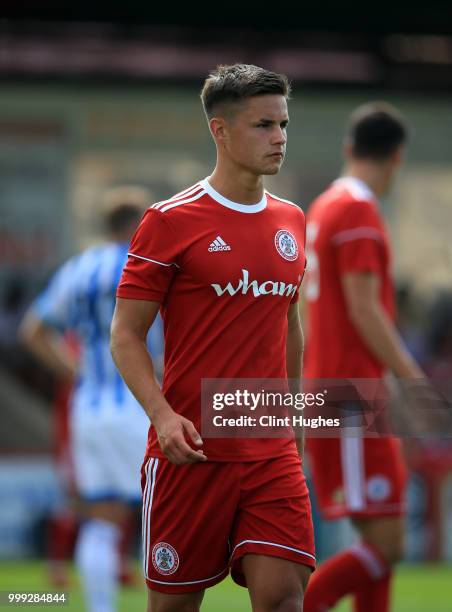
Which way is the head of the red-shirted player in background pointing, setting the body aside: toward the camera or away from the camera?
away from the camera

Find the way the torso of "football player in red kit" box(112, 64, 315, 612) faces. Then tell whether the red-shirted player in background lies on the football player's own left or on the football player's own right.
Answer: on the football player's own left

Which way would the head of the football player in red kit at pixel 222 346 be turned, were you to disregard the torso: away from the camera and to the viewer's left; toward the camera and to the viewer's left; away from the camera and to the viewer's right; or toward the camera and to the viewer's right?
toward the camera and to the viewer's right
